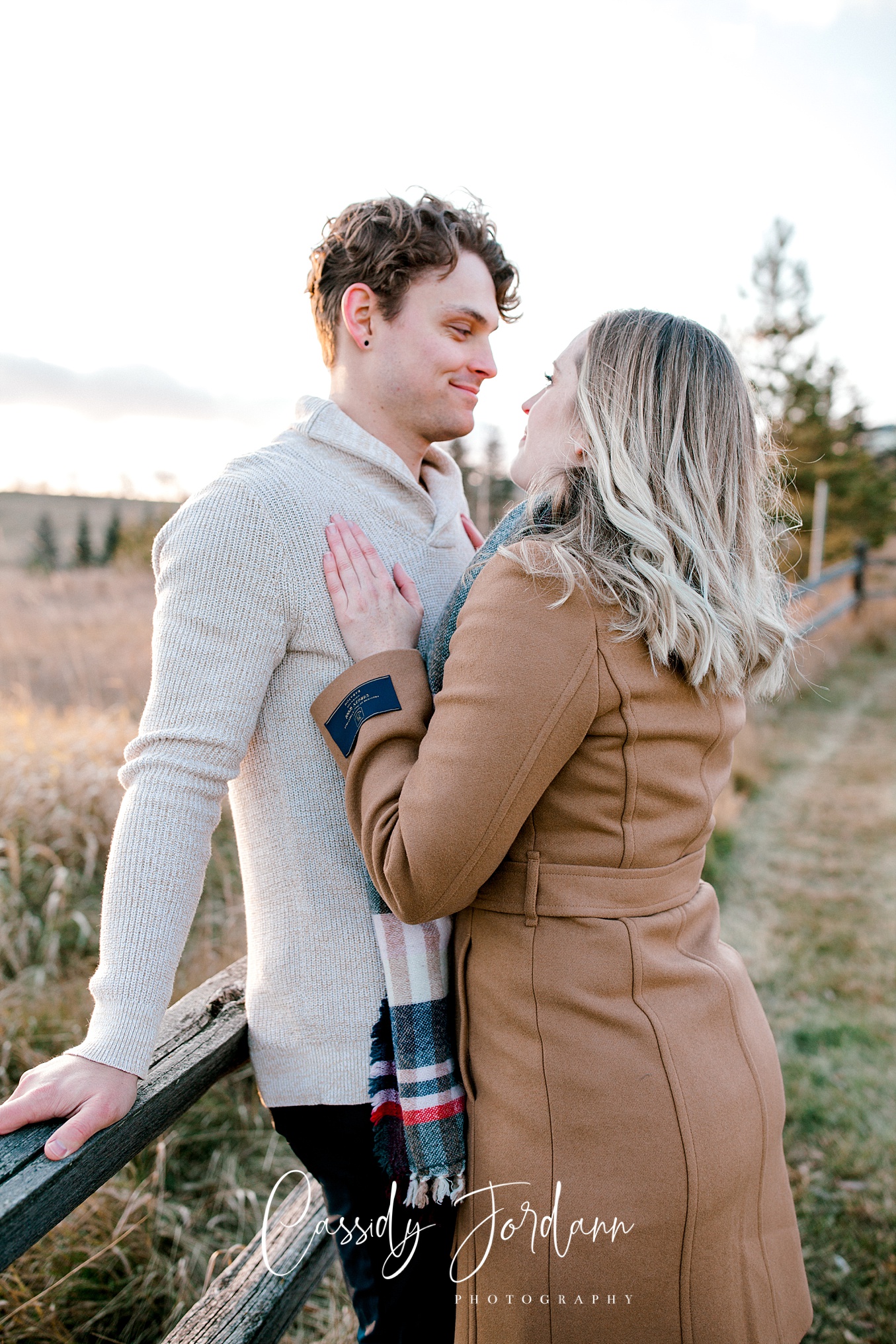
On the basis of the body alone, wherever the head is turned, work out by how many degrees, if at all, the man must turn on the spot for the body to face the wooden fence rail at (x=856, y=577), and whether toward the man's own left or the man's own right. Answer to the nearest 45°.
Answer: approximately 90° to the man's own left

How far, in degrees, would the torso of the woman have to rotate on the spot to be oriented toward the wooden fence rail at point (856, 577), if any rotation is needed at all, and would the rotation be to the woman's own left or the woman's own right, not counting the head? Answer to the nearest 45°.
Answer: approximately 45° to the woman's own right

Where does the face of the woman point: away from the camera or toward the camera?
away from the camera

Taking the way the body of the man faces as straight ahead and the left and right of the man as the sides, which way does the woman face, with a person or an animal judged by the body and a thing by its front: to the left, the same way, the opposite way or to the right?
the opposite way

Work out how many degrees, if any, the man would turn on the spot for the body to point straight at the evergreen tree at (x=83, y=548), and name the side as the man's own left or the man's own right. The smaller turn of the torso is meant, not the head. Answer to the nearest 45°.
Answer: approximately 135° to the man's own left

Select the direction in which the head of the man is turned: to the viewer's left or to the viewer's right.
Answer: to the viewer's right

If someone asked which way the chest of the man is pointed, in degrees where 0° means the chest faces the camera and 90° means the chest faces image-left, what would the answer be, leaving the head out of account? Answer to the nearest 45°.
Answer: approximately 315°

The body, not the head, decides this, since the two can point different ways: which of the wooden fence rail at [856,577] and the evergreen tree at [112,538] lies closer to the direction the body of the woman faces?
the evergreen tree

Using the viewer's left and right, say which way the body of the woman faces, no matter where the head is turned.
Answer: facing away from the viewer and to the left of the viewer

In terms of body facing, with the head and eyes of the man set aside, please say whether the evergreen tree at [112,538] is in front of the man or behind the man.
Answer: behind

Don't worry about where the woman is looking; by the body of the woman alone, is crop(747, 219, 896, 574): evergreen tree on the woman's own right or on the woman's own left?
on the woman's own right
